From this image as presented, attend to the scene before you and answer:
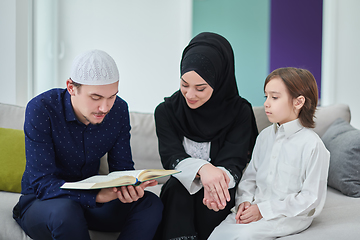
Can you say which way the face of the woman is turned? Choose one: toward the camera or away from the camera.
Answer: toward the camera

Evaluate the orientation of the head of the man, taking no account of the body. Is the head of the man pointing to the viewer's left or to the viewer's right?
to the viewer's right

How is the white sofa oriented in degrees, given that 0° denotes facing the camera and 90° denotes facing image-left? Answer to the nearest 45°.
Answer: approximately 0°
